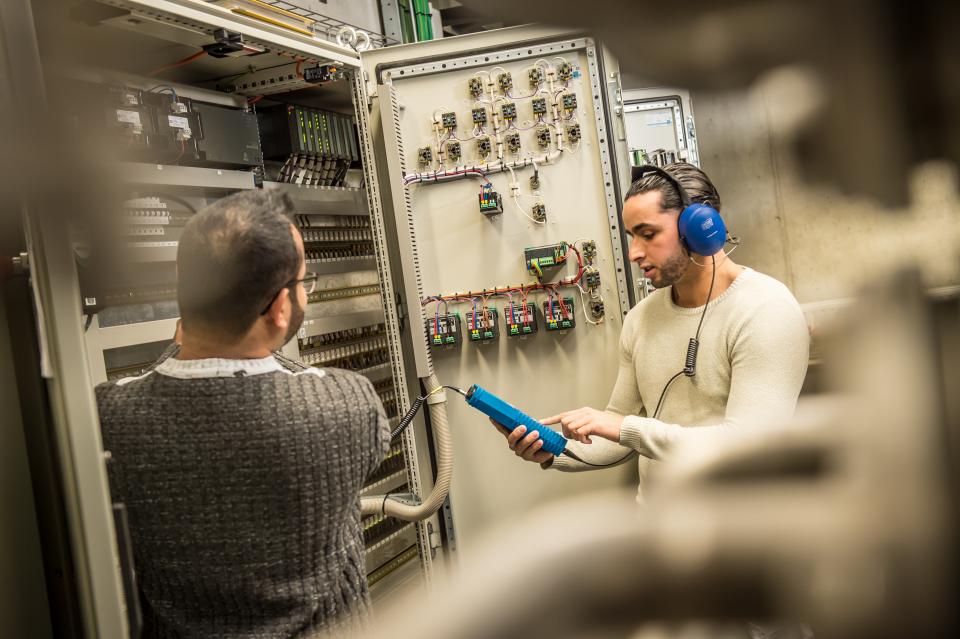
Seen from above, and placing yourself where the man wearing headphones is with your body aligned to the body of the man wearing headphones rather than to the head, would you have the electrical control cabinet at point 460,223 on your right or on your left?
on your right

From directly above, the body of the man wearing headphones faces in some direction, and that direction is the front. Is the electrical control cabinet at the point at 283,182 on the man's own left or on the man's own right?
on the man's own right

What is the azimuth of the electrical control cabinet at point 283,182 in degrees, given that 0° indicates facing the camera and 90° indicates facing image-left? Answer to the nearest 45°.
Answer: approximately 315°

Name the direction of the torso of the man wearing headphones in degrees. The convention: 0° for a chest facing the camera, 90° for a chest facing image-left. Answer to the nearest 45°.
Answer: approximately 45°

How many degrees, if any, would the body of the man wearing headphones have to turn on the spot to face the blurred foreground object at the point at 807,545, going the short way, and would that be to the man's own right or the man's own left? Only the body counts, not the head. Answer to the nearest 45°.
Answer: approximately 45° to the man's own left

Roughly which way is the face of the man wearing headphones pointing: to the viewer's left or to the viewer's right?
to the viewer's left

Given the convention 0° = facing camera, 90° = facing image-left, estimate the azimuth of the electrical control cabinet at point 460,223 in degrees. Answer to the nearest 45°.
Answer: approximately 315°
